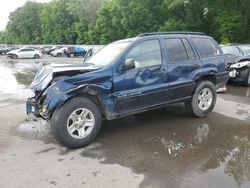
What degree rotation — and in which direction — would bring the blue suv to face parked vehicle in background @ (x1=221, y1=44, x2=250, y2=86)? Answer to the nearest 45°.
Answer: approximately 180°

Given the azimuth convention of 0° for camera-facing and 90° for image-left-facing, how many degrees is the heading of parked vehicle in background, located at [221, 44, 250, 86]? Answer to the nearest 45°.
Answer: approximately 45°

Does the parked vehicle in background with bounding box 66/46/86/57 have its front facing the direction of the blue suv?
no

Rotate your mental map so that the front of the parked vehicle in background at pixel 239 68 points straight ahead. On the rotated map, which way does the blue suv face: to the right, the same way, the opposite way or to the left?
the same way

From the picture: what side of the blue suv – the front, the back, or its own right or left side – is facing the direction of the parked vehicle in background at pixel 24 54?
right

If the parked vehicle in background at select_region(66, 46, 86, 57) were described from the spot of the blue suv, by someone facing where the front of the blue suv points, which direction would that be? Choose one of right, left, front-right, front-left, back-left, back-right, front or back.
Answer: back-right

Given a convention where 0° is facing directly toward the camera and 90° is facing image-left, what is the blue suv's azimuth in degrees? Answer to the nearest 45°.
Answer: approximately 45°

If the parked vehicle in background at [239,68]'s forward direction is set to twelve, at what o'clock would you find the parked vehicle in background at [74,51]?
the parked vehicle in background at [74,51] is roughly at 3 o'clock from the parked vehicle in background at [239,68].

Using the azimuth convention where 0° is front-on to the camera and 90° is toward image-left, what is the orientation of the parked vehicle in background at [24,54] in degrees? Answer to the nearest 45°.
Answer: approximately 90°

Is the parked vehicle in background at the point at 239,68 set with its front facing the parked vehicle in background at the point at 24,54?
no

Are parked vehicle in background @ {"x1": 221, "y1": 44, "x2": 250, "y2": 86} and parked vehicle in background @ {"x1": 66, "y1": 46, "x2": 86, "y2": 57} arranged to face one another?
no

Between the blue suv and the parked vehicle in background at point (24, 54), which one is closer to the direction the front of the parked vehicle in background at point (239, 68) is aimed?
the blue suv
